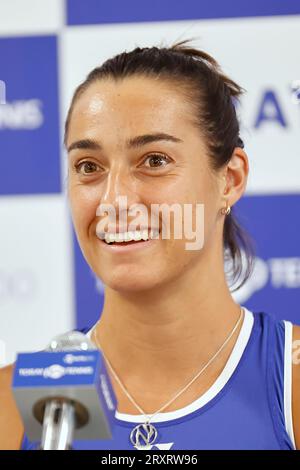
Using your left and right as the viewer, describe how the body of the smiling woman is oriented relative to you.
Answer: facing the viewer and to the left of the viewer

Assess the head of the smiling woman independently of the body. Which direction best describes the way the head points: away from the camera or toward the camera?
toward the camera
